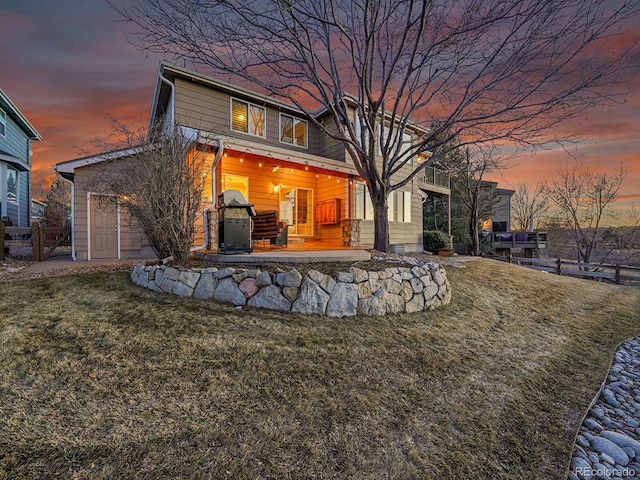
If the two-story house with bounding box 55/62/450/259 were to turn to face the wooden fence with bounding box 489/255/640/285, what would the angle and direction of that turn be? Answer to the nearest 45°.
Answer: approximately 135° to its right

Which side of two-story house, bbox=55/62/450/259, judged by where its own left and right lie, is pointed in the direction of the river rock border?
back

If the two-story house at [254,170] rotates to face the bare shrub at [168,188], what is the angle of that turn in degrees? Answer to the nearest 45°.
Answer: approximately 135° to its left

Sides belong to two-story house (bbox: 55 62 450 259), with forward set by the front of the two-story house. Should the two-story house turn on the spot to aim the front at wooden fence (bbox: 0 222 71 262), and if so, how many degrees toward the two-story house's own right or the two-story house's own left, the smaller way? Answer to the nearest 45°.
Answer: approximately 45° to the two-story house's own left

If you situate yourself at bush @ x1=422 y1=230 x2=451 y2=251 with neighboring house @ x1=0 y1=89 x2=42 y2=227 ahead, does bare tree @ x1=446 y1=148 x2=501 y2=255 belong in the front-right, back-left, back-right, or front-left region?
back-right
